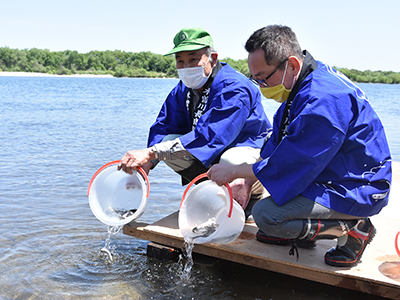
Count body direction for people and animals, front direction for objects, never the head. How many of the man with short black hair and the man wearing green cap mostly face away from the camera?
0

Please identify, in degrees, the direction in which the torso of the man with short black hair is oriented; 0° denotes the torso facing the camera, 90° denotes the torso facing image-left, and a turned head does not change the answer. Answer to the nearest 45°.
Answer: approximately 90°

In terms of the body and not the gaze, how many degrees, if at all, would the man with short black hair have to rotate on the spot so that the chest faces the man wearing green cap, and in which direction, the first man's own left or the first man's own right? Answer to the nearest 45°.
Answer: approximately 45° to the first man's own right

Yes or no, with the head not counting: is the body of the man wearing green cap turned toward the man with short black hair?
no

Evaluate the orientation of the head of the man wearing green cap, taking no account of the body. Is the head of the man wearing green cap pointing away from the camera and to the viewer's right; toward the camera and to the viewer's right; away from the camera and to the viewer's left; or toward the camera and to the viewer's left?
toward the camera and to the viewer's left

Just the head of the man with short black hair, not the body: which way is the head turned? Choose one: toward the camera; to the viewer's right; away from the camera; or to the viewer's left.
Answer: to the viewer's left
